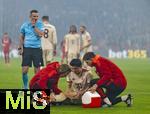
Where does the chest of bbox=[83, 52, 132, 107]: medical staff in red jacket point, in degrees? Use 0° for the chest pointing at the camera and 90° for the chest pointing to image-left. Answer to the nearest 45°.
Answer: approximately 90°

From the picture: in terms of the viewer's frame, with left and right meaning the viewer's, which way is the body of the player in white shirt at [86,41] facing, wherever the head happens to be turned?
facing the viewer and to the left of the viewer

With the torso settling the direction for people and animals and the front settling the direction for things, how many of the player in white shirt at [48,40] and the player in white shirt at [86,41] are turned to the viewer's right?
0

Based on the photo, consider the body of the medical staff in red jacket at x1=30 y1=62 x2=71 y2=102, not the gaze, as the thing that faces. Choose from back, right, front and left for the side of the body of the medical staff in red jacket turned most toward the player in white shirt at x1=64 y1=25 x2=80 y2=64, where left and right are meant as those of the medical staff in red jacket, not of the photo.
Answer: left

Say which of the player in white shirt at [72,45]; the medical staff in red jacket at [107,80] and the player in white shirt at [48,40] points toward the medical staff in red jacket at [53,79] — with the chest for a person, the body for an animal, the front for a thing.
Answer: the medical staff in red jacket at [107,80]

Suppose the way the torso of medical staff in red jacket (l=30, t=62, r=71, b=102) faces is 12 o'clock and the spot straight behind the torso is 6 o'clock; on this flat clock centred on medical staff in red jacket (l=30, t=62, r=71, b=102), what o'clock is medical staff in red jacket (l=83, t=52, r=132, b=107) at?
medical staff in red jacket (l=83, t=52, r=132, b=107) is roughly at 12 o'clock from medical staff in red jacket (l=30, t=62, r=71, b=102).

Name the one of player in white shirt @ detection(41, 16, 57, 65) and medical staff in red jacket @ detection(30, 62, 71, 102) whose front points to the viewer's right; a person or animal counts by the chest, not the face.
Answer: the medical staff in red jacket

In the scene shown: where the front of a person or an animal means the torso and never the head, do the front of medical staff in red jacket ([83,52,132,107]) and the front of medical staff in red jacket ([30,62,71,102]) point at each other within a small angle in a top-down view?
yes

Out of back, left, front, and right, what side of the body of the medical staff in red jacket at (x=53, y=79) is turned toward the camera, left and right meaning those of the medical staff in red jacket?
right
